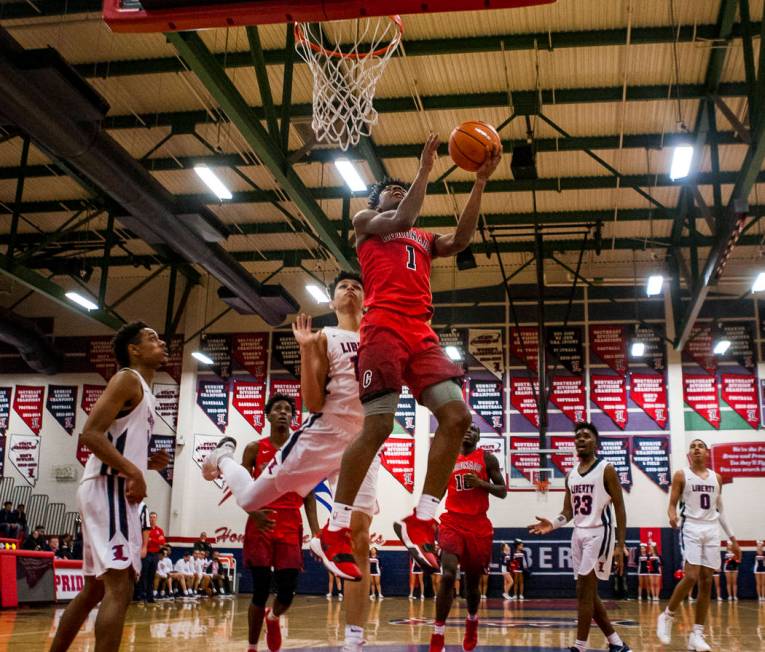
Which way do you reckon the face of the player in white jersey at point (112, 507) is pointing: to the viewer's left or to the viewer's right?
to the viewer's right

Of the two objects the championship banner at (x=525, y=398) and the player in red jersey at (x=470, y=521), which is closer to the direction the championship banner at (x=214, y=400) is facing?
the player in red jersey

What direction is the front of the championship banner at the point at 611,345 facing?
toward the camera

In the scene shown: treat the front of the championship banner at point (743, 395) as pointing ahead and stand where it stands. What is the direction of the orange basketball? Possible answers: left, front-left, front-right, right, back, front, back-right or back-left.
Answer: front

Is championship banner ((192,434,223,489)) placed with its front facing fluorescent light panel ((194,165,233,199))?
yes

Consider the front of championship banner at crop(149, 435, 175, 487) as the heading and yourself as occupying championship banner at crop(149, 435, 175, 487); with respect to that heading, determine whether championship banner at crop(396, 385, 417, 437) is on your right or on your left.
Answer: on your left

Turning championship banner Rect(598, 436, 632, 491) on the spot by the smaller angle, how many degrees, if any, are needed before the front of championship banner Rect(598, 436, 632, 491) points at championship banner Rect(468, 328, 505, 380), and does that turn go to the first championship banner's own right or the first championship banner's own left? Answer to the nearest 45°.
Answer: approximately 90° to the first championship banner's own right

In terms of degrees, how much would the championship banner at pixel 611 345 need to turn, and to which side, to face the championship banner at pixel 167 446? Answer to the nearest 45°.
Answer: approximately 90° to its right

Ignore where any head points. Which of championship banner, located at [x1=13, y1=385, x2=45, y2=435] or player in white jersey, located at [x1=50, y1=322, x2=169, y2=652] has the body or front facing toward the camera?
the championship banner

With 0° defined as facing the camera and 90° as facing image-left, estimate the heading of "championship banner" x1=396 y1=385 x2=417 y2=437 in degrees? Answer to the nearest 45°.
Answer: approximately 0°

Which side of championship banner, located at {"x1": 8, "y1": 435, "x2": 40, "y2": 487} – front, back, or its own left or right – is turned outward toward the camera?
front

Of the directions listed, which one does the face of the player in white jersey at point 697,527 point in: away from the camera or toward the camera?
toward the camera

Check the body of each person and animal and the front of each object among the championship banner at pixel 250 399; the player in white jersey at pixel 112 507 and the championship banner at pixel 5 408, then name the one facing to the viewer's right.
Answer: the player in white jersey

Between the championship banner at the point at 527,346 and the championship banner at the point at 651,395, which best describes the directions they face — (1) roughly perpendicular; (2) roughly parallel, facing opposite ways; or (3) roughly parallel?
roughly parallel

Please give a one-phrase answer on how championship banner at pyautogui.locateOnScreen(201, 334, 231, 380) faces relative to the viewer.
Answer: facing the viewer

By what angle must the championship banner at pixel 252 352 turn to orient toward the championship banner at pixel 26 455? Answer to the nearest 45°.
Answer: approximately 90° to its right

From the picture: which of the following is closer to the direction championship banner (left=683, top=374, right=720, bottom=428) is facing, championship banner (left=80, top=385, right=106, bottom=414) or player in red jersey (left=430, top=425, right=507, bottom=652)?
the player in red jersey

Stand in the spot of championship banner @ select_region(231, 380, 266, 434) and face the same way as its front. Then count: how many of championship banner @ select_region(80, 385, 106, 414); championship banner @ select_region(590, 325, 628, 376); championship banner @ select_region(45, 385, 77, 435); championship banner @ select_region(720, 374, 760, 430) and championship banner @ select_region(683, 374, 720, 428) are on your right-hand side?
2
